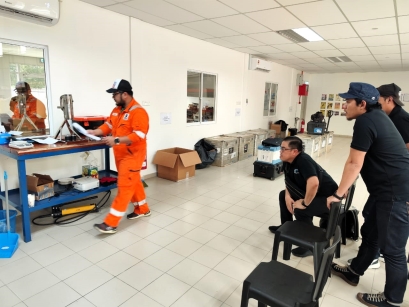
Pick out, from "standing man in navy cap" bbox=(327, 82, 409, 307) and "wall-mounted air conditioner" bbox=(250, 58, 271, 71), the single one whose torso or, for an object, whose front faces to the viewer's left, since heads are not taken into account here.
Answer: the standing man in navy cap

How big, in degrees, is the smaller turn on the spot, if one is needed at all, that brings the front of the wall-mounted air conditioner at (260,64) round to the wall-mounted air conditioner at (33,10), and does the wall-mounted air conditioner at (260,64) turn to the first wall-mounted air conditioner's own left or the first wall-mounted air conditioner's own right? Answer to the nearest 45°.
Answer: approximately 90° to the first wall-mounted air conditioner's own right

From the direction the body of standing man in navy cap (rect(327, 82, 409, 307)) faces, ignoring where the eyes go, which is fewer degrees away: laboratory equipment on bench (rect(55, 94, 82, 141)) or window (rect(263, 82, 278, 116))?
the laboratory equipment on bench

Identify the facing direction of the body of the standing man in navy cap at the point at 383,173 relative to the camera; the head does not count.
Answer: to the viewer's left

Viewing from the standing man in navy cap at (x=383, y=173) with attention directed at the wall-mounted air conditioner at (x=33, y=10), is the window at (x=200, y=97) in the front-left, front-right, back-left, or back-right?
front-right

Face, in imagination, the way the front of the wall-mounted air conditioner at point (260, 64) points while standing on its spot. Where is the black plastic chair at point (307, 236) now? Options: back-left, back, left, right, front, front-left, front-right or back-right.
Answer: front-right

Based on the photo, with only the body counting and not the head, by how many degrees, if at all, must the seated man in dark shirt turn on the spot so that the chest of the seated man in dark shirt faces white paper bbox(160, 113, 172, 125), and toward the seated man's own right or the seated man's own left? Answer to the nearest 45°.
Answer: approximately 90° to the seated man's own right

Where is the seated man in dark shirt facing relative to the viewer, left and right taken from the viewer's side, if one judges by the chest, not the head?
facing the viewer and to the left of the viewer

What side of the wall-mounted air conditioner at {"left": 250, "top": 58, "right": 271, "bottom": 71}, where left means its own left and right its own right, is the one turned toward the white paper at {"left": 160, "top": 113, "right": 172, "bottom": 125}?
right

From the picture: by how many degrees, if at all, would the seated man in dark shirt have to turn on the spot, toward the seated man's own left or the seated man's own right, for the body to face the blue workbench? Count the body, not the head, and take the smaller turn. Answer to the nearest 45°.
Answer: approximately 45° to the seated man's own right

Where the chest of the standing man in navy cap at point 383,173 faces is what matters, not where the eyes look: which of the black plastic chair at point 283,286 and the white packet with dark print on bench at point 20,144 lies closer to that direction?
the white packet with dark print on bench

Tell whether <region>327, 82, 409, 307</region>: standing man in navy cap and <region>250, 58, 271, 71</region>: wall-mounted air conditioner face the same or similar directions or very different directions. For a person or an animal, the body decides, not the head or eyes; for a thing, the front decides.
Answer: very different directions

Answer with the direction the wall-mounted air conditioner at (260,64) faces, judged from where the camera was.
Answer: facing the viewer and to the right of the viewer

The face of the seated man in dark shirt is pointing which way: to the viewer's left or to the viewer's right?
to the viewer's left

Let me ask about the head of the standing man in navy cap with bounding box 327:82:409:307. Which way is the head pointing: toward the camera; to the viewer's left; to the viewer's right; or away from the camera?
to the viewer's left

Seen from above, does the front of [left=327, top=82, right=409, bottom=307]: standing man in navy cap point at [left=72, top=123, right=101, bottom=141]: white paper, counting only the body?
yes

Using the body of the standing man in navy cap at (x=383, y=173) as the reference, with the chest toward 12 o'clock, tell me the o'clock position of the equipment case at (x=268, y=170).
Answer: The equipment case is roughly at 2 o'clock from the standing man in navy cap.

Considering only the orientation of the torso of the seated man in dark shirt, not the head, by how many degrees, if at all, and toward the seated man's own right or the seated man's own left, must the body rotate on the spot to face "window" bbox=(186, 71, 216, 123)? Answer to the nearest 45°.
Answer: approximately 90° to the seated man's own right

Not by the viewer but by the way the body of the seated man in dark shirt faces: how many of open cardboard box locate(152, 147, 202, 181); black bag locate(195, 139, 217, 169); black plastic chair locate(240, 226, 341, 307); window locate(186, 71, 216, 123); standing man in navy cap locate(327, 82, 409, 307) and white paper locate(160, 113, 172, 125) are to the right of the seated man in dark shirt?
4

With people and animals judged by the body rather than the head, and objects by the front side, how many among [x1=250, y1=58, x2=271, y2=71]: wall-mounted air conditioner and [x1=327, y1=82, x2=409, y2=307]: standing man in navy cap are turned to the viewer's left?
1
